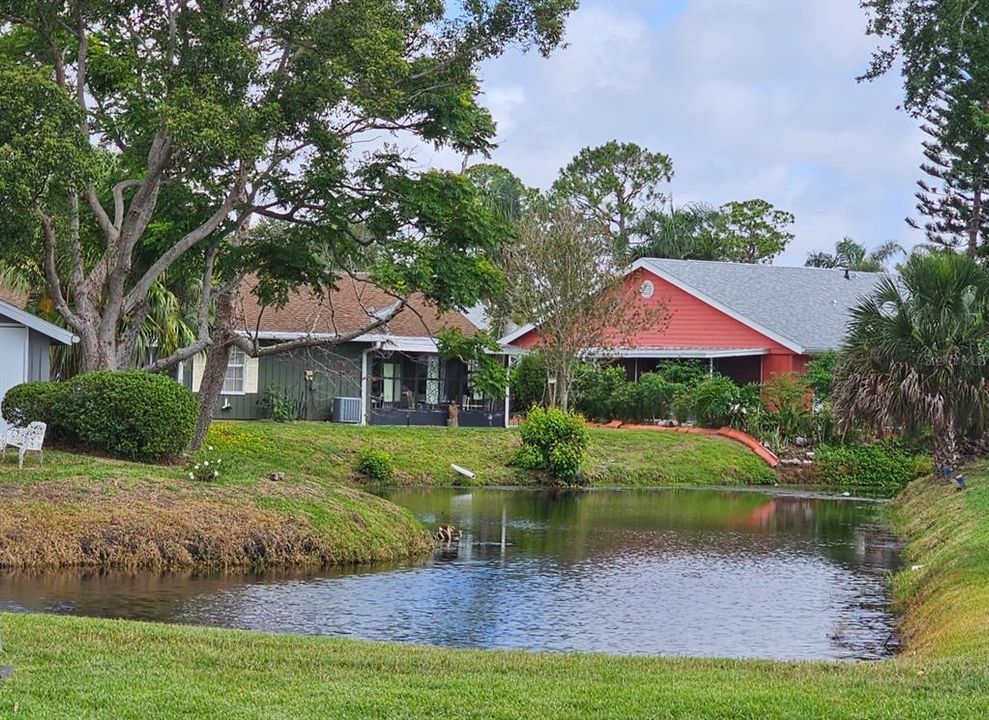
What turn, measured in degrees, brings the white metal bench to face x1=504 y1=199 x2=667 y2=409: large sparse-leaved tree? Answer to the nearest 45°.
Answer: approximately 180°

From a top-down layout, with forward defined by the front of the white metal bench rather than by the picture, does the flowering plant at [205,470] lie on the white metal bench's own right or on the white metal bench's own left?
on the white metal bench's own left

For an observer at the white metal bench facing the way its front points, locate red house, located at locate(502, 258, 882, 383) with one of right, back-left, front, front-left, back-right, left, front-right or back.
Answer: back

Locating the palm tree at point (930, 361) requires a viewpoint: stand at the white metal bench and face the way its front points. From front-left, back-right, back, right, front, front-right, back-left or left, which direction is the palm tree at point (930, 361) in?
back-left

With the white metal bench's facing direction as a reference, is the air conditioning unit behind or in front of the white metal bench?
behind
